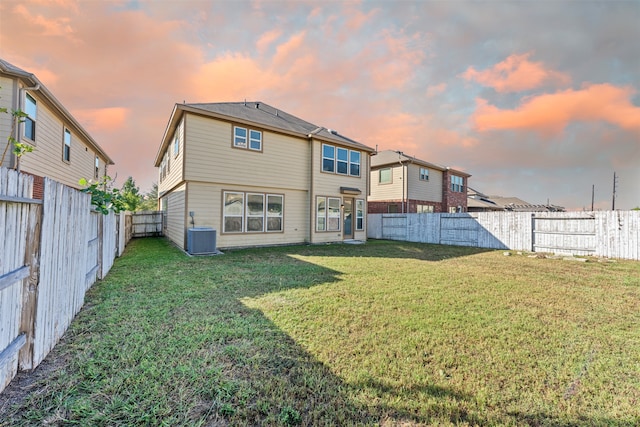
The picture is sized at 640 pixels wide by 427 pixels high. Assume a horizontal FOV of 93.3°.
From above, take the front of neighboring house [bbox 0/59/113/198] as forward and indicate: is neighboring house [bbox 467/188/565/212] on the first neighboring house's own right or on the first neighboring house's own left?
on the first neighboring house's own right

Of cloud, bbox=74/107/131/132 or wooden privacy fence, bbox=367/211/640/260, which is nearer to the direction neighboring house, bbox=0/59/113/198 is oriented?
the cloud

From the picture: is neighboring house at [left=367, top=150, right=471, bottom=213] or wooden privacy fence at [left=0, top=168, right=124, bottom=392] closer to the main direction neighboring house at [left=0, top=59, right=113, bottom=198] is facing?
the neighboring house

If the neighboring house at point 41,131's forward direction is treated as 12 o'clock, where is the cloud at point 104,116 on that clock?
The cloud is roughly at 1 o'clock from the neighboring house.

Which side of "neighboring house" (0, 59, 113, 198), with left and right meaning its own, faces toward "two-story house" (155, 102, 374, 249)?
right

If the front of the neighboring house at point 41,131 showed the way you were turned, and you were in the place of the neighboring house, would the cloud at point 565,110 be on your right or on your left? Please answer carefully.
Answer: on your right

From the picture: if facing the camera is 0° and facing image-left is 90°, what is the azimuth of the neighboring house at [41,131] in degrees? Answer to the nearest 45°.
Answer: approximately 180°

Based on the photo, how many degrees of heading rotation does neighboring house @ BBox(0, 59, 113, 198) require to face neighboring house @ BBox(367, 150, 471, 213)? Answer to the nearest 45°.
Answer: approximately 90° to its right
